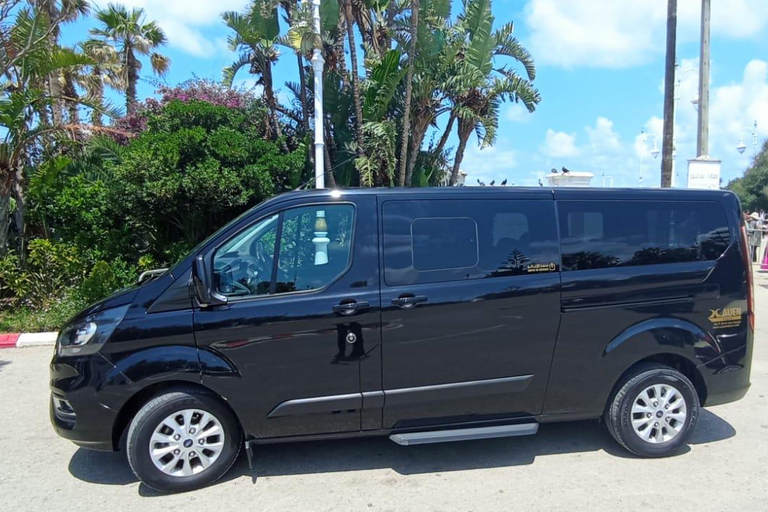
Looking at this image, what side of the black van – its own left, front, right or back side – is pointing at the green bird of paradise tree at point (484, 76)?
right

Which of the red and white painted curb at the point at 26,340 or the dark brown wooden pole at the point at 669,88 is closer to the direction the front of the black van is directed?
the red and white painted curb

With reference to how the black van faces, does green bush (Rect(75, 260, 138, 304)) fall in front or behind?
in front

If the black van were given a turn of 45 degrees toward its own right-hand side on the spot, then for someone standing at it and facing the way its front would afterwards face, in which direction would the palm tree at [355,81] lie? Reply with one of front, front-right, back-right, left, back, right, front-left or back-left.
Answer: front-right

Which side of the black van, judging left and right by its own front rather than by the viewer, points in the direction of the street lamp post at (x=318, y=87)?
right

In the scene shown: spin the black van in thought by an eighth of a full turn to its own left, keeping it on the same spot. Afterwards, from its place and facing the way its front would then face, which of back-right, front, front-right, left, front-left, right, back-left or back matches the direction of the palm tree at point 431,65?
back-right

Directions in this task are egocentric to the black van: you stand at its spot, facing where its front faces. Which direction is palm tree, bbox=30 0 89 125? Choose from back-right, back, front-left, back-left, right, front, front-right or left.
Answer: front-right

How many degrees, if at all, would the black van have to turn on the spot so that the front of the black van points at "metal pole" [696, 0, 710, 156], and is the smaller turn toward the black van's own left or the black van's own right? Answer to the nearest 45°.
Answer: approximately 135° to the black van's own right

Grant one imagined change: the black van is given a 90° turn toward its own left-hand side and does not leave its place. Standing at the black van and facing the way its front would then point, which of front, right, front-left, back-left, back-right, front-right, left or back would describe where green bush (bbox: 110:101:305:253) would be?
back-right

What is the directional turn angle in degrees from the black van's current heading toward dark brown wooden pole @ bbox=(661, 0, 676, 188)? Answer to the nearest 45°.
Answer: approximately 135° to its right

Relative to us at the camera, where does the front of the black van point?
facing to the left of the viewer

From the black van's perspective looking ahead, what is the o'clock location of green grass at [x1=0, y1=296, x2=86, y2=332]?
The green grass is roughly at 1 o'clock from the black van.

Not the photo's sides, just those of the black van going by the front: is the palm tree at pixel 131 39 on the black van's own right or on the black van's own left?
on the black van's own right

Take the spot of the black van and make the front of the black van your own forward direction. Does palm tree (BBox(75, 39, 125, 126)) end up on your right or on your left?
on your right
